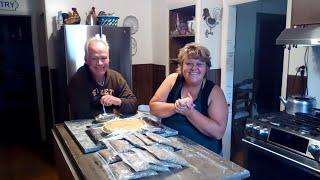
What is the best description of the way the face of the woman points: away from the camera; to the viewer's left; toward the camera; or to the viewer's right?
toward the camera

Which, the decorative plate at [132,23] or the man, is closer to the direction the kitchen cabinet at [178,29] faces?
the man

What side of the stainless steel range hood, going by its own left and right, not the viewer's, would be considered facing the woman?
front

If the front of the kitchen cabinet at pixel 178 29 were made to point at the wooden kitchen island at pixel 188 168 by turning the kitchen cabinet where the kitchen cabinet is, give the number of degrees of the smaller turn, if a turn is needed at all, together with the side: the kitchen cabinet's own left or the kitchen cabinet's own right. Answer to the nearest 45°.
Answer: approximately 45° to the kitchen cabinet's own left

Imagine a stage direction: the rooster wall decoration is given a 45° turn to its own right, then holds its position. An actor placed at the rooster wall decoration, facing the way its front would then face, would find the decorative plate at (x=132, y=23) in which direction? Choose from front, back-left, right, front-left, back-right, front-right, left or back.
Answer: front

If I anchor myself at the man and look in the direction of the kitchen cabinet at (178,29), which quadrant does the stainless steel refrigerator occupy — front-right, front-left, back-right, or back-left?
front-left

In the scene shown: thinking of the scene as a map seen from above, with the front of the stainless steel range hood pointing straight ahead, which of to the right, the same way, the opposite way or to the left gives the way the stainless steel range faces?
the same way

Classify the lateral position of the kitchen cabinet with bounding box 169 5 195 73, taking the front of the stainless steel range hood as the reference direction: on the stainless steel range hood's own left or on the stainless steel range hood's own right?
on the stainless steel range hood's own right

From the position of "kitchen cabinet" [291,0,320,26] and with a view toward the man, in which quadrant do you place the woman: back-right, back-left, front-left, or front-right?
front-left

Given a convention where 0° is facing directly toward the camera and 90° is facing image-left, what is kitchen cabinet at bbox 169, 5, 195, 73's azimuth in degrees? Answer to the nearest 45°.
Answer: approximately 45°

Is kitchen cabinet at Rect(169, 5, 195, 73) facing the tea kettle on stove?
no

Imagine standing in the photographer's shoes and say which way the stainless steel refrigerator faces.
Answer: facing the viewer
